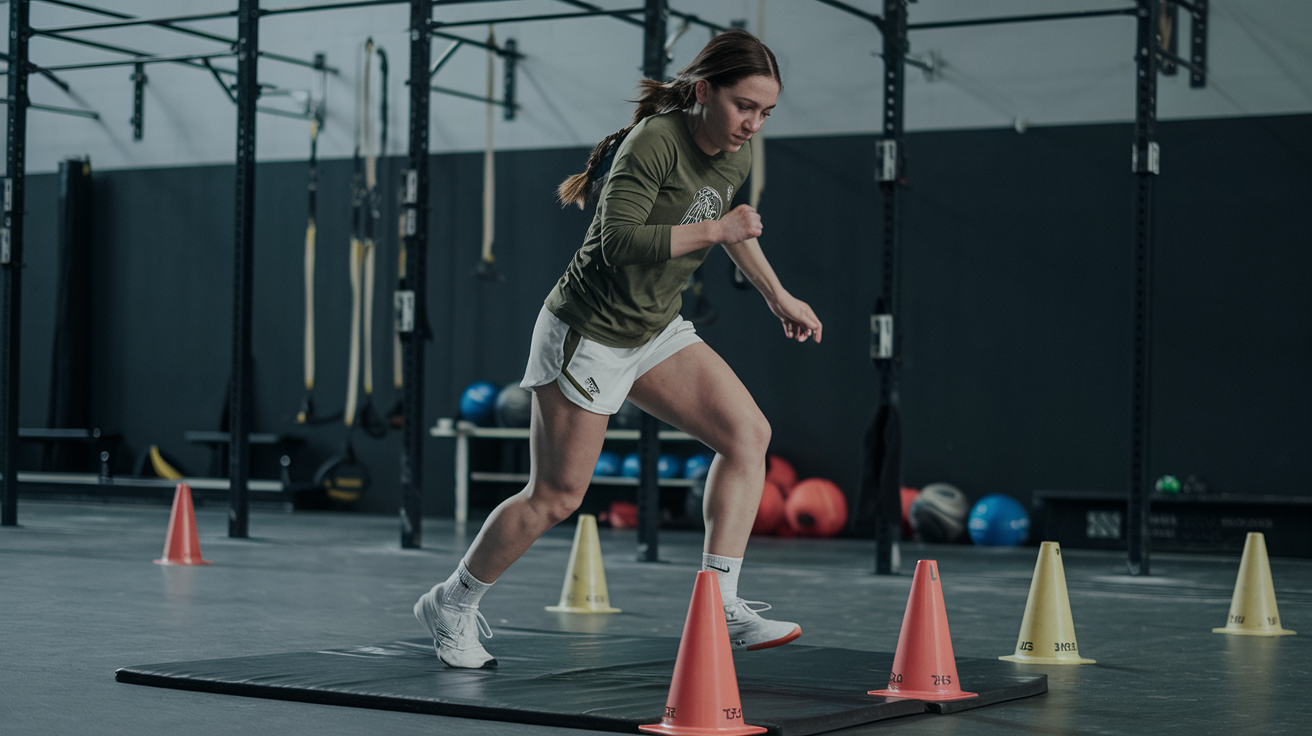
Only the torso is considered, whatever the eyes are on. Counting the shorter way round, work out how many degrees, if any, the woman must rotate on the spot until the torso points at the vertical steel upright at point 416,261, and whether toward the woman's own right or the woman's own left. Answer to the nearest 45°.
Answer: approximately 135° to the woman's own left

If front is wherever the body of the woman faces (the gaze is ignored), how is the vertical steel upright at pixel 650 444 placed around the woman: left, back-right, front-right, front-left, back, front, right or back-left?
back-left

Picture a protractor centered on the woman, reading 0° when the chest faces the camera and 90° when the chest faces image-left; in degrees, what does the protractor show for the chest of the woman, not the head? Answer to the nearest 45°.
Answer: approximately 315°

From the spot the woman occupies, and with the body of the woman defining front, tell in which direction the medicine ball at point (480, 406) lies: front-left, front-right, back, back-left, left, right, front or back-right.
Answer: back-left

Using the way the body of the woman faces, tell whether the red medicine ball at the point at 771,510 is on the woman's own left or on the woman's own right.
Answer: on the woman's own left

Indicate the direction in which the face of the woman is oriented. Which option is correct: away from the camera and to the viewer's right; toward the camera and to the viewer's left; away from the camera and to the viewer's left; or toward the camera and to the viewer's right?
toward the camera and to the viewer's right

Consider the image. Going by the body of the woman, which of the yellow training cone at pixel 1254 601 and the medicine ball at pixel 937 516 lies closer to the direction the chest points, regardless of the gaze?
the yellow training cone

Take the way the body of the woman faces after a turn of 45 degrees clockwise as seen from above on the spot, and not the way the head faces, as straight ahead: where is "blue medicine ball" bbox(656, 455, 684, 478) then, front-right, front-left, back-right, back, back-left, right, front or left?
back

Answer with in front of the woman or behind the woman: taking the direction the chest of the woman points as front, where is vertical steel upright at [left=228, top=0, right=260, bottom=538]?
behind

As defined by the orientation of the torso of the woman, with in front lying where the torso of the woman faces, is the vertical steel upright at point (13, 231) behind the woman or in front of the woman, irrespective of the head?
behind
